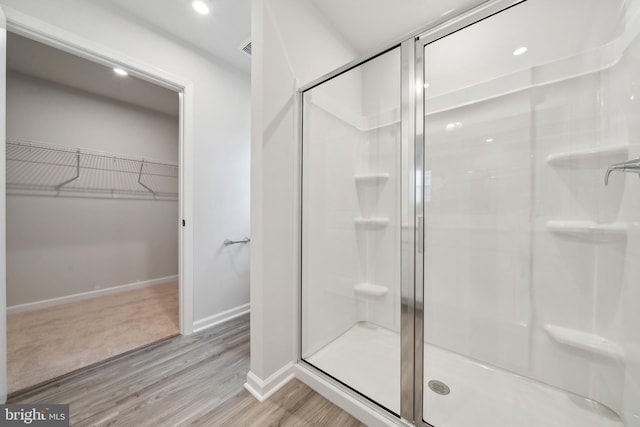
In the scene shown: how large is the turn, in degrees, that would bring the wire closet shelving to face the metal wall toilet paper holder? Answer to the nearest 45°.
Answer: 0° — it already faces it

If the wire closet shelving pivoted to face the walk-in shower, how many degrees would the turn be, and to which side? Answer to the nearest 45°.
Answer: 0° — it already faces it

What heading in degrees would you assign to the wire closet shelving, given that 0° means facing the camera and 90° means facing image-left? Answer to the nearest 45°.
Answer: approximately 315°

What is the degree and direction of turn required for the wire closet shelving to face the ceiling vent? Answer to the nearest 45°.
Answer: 0° — it already faces it

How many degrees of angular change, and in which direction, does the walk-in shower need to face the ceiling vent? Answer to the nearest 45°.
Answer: approximately 45° to its right

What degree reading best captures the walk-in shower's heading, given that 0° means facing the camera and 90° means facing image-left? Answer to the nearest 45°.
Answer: approximately 45°
